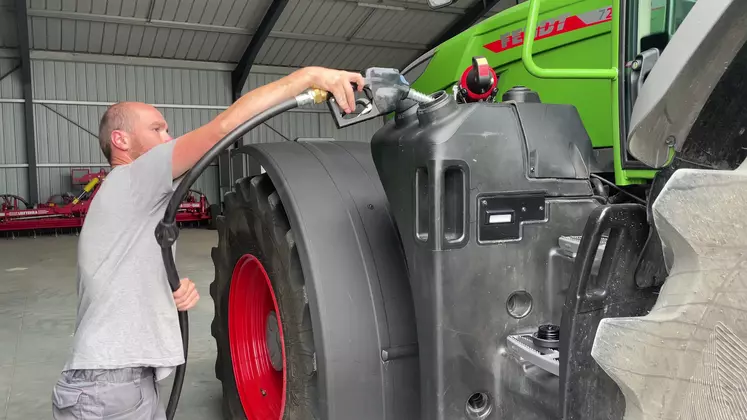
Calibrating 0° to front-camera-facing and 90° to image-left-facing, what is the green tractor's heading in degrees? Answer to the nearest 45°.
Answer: approximately 135°

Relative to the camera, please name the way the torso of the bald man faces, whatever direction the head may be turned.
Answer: to the viewer's right

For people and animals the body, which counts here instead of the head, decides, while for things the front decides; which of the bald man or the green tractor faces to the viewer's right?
the bald man

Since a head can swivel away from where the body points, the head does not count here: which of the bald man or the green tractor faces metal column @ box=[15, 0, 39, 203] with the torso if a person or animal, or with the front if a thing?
the green tractor

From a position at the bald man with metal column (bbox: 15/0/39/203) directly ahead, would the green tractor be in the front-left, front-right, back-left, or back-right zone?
back-right

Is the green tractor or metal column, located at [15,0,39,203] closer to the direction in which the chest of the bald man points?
the green tractor

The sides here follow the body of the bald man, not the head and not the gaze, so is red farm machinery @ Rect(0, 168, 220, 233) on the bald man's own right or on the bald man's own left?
on the bald man's own left

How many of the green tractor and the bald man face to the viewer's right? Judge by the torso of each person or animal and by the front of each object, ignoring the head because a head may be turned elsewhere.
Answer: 1

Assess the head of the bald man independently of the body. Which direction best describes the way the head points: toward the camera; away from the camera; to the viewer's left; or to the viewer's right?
to the viewer's right
